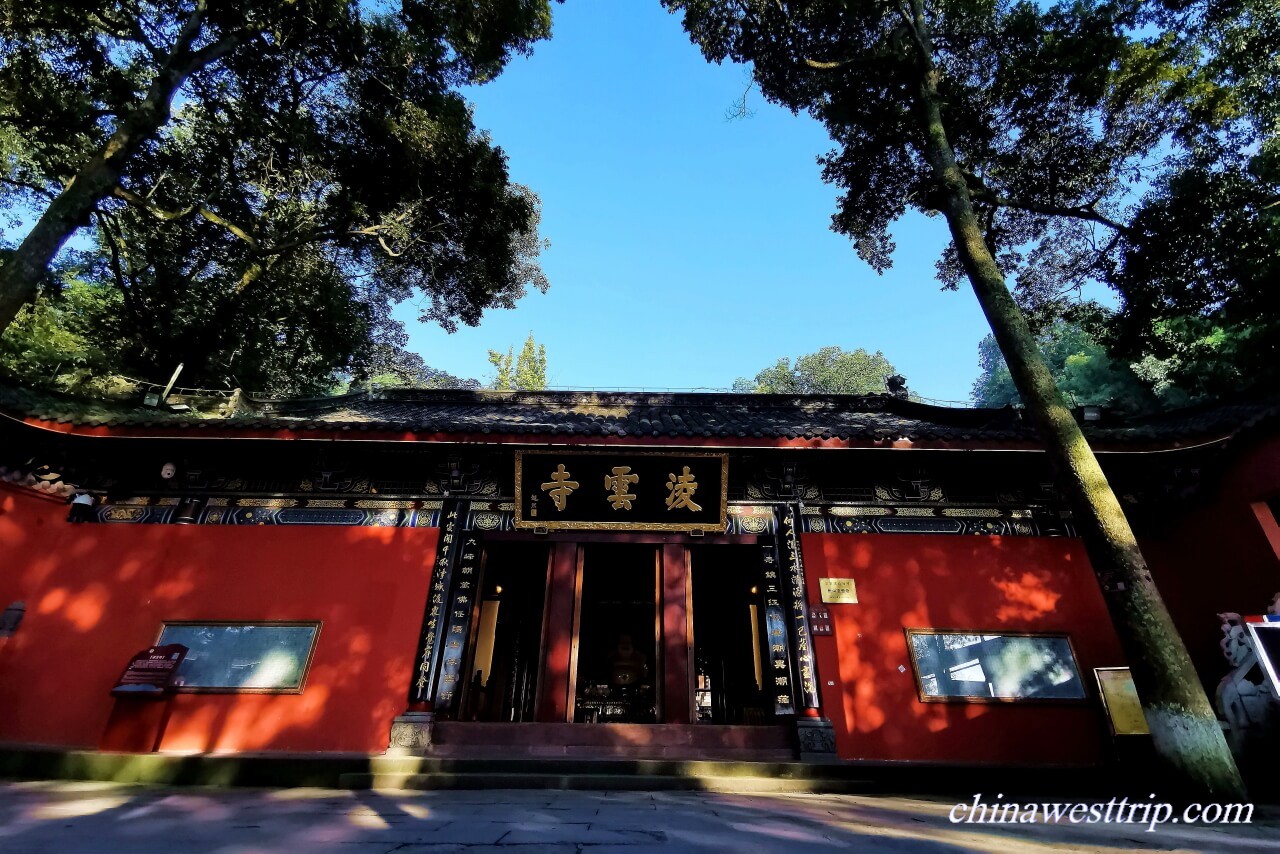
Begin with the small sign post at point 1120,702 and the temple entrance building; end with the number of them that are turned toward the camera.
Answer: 2

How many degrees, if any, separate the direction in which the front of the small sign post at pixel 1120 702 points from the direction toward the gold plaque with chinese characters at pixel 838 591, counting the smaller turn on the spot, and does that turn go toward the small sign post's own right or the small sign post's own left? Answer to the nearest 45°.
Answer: approximately 45° to the small sign post's own right

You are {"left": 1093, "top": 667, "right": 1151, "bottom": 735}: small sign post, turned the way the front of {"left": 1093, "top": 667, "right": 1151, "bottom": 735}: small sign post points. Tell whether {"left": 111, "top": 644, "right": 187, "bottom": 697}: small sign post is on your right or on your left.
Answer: on your right

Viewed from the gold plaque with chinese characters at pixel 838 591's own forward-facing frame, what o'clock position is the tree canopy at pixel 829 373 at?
The tree canopy is roughly at 6 o'clock from the gold plaque with chinese characters.

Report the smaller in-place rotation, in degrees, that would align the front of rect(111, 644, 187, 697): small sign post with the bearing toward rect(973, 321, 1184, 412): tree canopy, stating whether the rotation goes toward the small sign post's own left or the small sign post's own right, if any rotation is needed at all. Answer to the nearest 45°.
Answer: approximately 90° to the small sign post's own left

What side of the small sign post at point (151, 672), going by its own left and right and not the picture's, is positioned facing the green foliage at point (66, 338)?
back

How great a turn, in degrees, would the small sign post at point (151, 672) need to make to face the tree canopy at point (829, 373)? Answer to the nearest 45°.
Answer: approximately 90° to its left

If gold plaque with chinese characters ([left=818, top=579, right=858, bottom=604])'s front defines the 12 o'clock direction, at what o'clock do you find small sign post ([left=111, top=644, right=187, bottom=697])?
The small sign post is roughly at 2 o'clock from the gold plaque with chinese characters.
